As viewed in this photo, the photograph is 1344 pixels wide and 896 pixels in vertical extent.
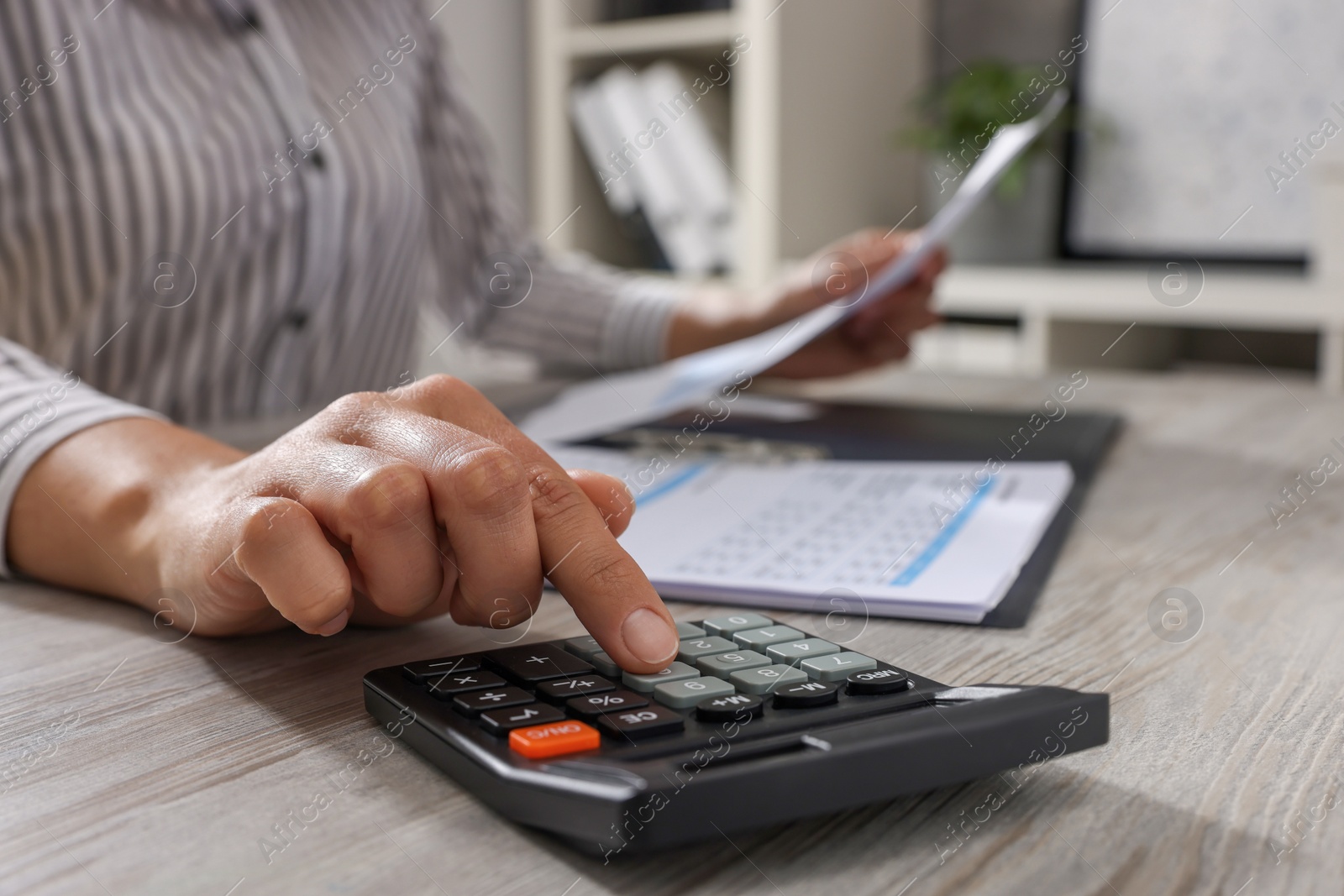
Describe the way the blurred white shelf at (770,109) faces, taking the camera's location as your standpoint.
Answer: facing the viewer and to the left of the viewer

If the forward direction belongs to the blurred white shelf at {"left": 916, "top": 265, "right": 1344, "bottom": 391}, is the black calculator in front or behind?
in front

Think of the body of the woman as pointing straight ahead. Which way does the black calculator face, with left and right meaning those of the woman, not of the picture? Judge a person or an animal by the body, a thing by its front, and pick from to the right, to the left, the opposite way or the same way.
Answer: the opposite way

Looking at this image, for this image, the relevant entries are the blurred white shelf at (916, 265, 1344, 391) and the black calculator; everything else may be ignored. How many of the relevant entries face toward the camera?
1

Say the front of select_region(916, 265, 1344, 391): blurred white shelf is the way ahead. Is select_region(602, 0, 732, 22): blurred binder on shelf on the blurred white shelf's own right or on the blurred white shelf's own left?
on the blurred white shelf's own right

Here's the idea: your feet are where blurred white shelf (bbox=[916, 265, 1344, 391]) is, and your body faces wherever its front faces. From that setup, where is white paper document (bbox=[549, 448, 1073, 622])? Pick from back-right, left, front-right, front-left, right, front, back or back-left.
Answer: front

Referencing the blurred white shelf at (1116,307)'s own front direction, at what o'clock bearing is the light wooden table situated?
The light wooden table is roughly at 12 o'clock from the blurred white shelf.

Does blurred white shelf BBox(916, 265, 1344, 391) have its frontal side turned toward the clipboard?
yes

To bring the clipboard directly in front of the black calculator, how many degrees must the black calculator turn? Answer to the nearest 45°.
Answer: approximately 45° to its right

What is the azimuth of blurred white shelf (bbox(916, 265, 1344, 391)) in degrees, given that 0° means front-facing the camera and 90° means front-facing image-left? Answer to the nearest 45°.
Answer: approximately 0°

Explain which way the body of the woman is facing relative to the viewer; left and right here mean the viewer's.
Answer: facing the viewer and to the right of the viewer

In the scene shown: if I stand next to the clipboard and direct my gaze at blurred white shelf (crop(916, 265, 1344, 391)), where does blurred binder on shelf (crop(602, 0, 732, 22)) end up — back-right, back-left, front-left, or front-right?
front-left

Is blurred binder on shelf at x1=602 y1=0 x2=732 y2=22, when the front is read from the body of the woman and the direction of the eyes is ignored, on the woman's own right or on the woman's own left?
on the woman's own left

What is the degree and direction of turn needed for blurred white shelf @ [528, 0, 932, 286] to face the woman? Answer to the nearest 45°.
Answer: approximately 45° to its left

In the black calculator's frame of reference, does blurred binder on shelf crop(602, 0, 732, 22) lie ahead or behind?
ahead

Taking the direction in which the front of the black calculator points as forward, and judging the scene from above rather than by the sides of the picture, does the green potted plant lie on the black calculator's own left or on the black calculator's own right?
on the black calculator's own right

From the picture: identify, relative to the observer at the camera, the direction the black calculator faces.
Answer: facing away from the viewer and to the left of the viewer

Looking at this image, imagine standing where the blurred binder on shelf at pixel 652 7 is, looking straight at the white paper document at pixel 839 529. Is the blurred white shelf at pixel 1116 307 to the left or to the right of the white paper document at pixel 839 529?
left
